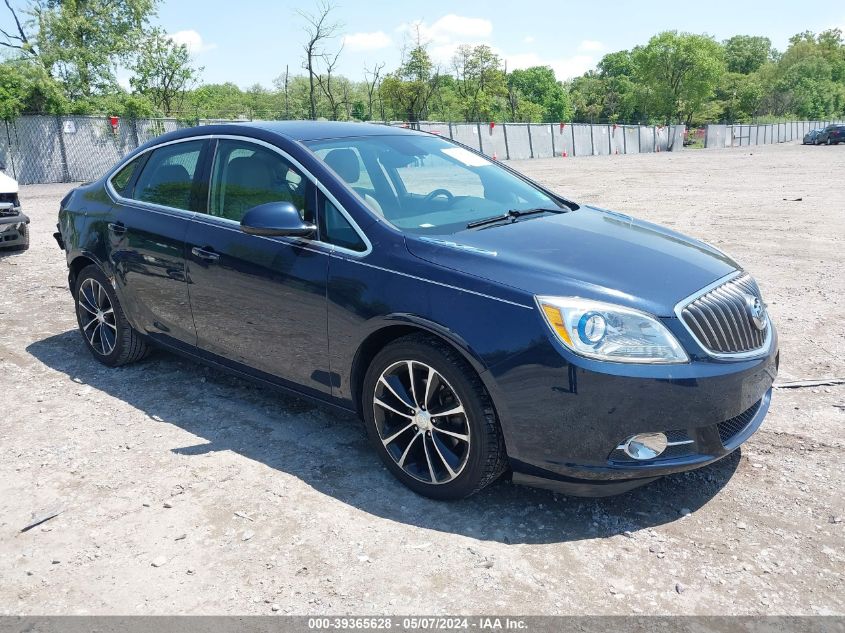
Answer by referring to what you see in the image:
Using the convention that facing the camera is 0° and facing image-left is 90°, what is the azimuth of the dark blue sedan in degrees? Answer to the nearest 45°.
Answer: approximately 315°

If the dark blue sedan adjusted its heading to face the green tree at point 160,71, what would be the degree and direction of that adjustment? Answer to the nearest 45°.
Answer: approximately 135° to its left

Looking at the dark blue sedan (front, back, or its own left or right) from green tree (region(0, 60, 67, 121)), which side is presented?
back

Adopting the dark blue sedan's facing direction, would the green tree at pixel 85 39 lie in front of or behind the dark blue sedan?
behind

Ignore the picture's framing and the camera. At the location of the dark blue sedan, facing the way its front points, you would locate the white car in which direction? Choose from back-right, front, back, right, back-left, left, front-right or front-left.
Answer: back
